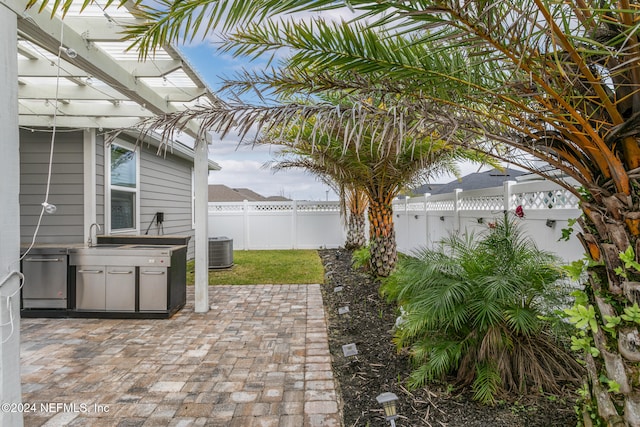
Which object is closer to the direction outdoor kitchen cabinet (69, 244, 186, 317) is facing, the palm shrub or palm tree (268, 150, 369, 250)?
the palm shrub

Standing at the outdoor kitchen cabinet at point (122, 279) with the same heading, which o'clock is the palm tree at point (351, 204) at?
The palm tree is roughly at 8 o'clock from the outdoor kitchen cabinet.

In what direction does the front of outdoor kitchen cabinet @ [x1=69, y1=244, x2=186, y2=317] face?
toward the camera

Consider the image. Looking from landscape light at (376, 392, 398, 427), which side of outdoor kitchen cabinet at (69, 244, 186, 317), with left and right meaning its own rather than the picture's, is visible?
front

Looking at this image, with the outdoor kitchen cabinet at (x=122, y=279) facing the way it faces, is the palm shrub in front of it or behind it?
in front

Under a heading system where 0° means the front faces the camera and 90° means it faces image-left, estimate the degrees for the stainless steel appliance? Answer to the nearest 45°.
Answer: approximately 0°

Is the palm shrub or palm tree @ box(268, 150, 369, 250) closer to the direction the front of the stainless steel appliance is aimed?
the palm shrub

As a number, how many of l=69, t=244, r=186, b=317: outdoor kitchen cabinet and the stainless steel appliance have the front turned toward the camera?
2

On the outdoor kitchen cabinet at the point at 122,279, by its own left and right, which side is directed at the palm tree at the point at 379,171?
left
